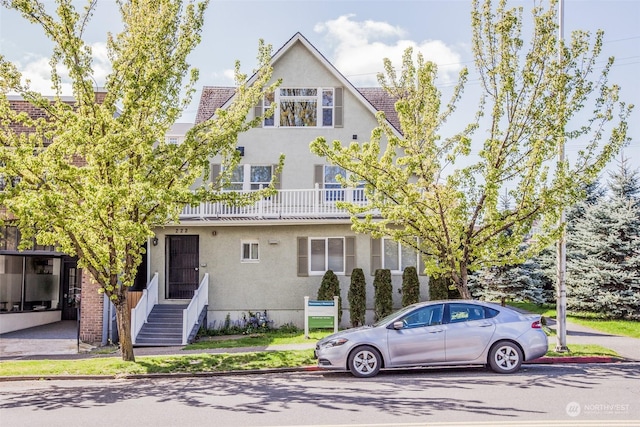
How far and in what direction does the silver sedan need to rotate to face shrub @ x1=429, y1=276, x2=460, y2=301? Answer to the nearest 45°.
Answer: approximately 90° to its right

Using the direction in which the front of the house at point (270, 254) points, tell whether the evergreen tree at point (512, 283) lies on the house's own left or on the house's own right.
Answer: on the house's own left

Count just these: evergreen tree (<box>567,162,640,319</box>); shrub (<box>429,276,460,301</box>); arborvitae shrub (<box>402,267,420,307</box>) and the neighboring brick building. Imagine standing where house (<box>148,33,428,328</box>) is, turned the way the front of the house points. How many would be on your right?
1

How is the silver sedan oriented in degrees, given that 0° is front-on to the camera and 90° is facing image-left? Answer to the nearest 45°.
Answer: approximately 90°

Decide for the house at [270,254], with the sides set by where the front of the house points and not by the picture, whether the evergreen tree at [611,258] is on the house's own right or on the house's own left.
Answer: on the house's own left

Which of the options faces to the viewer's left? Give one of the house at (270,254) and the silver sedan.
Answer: the silver sedan

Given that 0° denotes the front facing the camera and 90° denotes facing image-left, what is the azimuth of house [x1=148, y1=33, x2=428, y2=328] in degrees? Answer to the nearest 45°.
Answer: approximately 0°

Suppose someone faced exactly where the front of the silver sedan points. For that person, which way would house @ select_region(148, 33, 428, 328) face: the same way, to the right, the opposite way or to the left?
to the left

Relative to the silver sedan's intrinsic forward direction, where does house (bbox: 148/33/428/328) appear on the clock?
The house is roughly at 2 o'clock from the silver sedan.

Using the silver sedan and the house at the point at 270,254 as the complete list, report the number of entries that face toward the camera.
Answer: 1

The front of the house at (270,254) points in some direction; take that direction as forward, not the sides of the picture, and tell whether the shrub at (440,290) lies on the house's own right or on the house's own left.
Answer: on the house's own left

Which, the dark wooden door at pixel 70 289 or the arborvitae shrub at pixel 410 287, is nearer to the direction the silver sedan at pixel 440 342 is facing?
the dark wooden door
